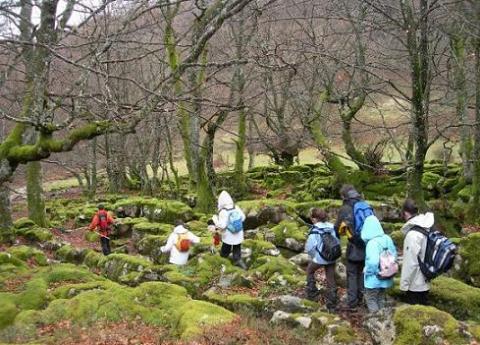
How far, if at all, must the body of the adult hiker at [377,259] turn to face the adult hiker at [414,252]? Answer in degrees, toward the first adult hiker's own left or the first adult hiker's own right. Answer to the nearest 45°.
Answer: approximately 135° to the first adult hiker's own right

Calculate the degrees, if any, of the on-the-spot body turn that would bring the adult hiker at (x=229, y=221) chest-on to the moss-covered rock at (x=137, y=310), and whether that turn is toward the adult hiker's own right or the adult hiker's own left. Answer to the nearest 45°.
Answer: approximately 90° to the adult hiker's own left

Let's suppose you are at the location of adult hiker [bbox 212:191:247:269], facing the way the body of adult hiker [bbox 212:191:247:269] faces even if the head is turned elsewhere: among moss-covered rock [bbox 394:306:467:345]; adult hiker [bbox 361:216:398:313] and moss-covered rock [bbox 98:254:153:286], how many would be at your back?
2

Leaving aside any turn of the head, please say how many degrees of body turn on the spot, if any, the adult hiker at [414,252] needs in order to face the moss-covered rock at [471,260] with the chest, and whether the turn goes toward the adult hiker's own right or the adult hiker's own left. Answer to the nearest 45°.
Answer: approximately 90° to the adult hiker's own right

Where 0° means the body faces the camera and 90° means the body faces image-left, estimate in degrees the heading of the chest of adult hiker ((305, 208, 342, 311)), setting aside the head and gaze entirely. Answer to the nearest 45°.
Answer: approximately 135°

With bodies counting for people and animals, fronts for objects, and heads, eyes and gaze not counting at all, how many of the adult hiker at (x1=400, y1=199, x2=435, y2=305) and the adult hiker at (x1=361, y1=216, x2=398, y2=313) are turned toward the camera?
0

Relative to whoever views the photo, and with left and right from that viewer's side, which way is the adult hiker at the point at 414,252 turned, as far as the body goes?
facing to the left of the viewer

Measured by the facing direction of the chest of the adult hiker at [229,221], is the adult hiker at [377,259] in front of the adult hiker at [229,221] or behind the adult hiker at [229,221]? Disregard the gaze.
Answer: behind
